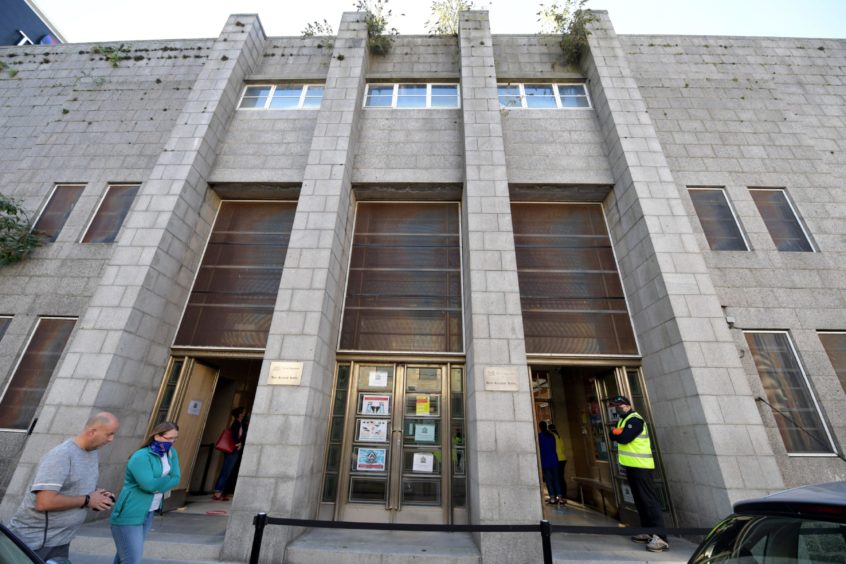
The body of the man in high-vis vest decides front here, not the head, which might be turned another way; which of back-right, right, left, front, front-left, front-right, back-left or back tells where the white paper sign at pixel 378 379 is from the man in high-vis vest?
front

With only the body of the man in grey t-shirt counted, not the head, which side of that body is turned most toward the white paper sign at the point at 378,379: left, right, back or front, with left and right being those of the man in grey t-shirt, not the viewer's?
left

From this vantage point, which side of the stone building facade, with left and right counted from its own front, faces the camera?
front

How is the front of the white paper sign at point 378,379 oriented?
toward the camera

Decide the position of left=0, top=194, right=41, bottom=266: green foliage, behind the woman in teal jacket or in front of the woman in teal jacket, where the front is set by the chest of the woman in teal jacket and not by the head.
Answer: behind

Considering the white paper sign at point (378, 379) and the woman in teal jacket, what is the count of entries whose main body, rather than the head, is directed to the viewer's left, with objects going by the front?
0

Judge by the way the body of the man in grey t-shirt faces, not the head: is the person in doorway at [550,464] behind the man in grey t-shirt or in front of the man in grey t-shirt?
in front

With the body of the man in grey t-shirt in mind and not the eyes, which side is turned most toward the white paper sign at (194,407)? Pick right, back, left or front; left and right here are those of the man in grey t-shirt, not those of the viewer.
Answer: left

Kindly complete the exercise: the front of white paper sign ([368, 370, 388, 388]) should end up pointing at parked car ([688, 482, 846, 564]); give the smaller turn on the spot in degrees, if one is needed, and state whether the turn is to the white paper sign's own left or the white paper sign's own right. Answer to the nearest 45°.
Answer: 0° — it already faces it

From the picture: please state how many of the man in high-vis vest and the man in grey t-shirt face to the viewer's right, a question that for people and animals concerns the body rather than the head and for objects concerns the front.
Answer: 1

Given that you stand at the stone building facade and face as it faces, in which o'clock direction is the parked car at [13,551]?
The parked car is roughly at 1 o'clock from the stone building facade.
